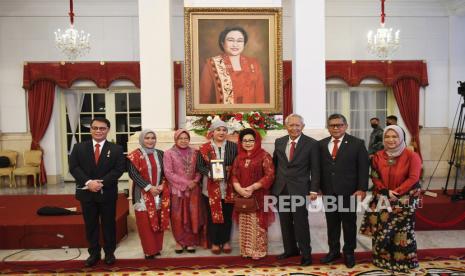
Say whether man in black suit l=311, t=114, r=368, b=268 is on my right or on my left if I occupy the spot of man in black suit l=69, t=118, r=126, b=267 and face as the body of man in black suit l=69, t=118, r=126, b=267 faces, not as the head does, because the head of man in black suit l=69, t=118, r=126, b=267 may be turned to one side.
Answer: on my left

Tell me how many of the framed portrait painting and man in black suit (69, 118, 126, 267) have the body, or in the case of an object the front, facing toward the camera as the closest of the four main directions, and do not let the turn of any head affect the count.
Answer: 2

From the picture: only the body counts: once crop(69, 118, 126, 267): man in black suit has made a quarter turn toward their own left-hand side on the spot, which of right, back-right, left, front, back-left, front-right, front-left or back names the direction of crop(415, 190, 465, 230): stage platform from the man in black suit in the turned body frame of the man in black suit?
front

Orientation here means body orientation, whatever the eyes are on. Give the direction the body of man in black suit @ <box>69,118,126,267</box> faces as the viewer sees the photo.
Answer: toward the camera

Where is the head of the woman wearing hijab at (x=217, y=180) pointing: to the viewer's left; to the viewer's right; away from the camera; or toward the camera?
toward the camera

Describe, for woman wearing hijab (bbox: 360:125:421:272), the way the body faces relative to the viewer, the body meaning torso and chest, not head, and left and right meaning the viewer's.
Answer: facing the viewer and to the left of the viewer

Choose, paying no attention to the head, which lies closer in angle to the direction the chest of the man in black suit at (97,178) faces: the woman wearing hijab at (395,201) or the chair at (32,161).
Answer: the woman wearing hijab

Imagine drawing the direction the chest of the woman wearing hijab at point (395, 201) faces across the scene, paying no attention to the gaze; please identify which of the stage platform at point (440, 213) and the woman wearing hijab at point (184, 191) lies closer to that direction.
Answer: the woman wearing hijab

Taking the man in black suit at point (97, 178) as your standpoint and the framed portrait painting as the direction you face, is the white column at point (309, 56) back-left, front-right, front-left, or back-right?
front-right

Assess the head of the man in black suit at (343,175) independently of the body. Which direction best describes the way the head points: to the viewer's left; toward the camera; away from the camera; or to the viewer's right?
toward the camera

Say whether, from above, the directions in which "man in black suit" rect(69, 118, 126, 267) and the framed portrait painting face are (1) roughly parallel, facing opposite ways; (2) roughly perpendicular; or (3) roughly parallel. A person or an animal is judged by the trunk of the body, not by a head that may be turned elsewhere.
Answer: roughly parallel

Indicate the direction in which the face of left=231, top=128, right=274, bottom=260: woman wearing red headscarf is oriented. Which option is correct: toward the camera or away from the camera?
toward the camera

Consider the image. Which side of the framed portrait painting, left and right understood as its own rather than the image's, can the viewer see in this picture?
front
